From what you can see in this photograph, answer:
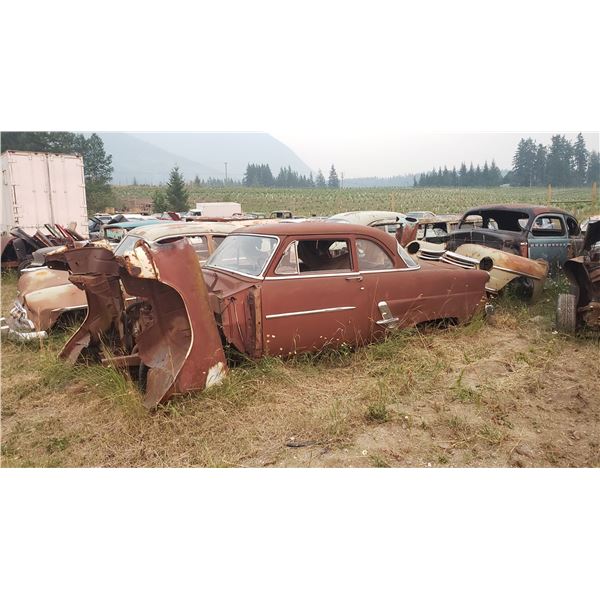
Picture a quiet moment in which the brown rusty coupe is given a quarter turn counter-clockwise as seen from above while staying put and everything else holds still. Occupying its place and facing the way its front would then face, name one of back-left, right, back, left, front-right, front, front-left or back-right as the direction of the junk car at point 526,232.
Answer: left

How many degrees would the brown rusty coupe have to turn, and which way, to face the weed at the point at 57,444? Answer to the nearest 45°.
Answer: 0° — it already faces it

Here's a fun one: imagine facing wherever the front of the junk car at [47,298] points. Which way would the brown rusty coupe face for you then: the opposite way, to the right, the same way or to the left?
the same way

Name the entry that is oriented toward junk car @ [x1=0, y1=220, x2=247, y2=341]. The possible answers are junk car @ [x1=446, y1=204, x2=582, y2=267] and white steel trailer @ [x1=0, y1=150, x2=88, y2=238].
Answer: junk car @ [x1=446, y1=204, x2=582, y2=267]

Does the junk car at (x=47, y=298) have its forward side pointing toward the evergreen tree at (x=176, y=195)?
no

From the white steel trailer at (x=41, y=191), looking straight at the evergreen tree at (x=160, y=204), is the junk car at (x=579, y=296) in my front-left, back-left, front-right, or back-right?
back-right

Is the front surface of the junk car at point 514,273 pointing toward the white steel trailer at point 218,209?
no

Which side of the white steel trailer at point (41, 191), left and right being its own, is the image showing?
back

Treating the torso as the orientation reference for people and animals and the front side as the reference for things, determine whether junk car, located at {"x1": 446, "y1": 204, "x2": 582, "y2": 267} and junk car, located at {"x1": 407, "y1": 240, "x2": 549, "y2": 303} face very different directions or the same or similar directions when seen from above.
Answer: same or similar directions

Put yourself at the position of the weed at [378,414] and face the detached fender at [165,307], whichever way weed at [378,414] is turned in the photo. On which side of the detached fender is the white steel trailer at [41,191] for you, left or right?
right

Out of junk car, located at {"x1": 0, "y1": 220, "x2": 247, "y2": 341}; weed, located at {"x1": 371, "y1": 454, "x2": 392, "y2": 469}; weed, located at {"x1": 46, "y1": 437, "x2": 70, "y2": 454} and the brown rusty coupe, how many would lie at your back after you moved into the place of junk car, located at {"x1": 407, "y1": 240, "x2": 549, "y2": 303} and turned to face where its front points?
0

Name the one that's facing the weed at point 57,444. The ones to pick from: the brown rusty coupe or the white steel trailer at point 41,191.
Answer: the brown rusty coupe

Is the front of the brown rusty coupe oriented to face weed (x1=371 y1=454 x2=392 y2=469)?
no

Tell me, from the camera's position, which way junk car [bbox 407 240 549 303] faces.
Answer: facing the viewer and to the left of the viewer
